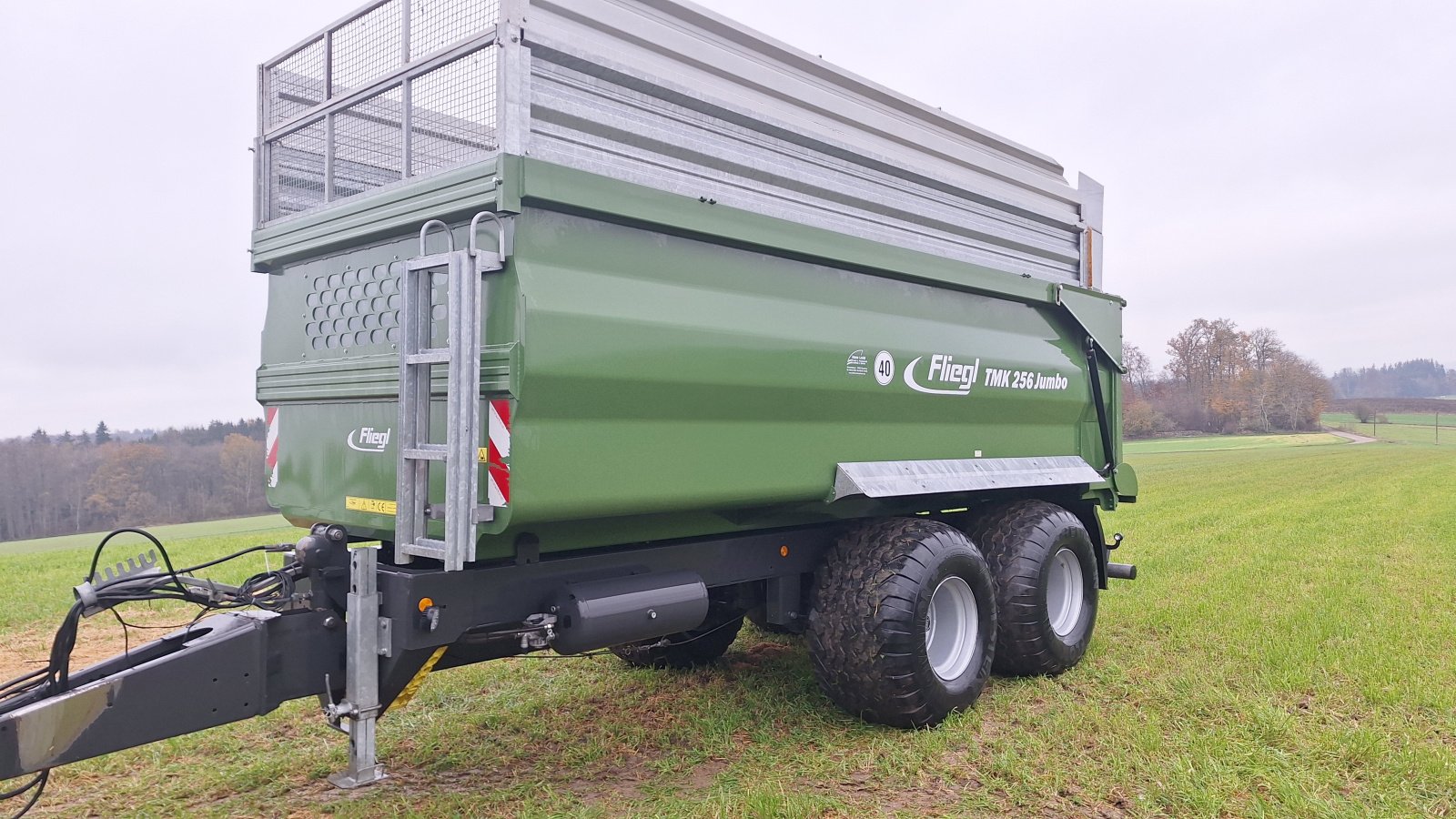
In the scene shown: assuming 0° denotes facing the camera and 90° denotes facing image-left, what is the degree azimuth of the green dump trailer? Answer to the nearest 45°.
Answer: approximately 45°
